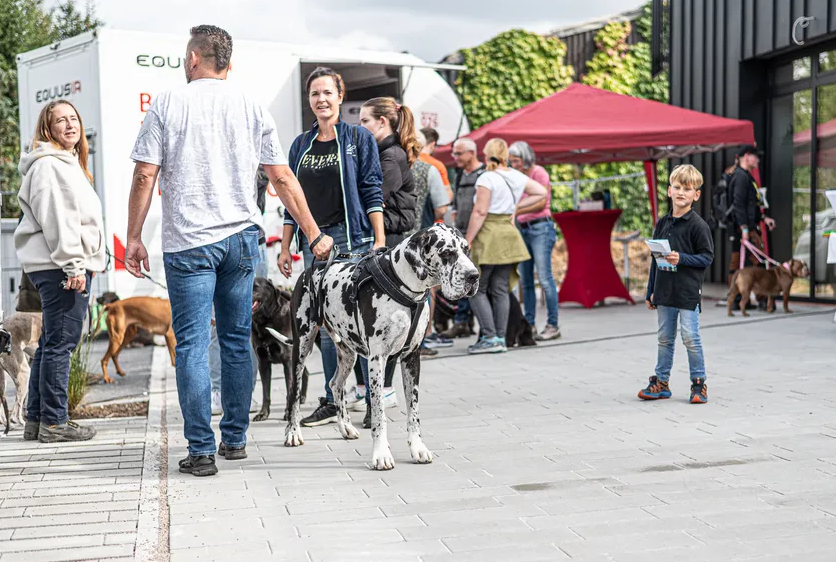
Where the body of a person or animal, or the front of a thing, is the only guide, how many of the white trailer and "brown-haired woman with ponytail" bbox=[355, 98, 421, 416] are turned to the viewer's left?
1

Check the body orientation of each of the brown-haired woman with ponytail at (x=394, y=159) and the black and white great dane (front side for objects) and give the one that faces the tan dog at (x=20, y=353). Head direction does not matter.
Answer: the brown-haired woman with ponytail

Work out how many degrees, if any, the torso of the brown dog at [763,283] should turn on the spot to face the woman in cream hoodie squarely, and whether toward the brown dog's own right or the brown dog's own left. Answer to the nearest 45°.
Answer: approximately 135° to the brown dog's own right

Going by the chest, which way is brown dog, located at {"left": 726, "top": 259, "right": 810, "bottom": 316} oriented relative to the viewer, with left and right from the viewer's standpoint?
facing to the right of the viewer

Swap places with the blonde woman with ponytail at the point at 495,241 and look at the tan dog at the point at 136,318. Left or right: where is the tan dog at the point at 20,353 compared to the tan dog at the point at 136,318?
left

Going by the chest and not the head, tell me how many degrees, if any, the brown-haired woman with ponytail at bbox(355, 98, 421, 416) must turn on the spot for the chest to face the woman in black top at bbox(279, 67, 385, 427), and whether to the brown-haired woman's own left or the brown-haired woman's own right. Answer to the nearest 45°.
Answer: approximately 45° to the brown-haired woman's own left

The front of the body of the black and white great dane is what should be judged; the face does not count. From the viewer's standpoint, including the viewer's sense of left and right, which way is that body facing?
facing the viewer and to the right of the viewer

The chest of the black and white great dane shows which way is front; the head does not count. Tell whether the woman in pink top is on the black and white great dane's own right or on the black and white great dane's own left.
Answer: on the black and white great dane's own left

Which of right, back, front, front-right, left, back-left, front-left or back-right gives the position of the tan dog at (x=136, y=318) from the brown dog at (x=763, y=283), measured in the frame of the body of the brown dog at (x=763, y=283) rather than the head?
back-right

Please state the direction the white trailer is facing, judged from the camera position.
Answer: facing away from the viewer and to the right of the viewer

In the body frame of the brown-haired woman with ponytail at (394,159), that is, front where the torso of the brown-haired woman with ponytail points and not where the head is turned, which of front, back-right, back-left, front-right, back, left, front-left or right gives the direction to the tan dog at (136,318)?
front-right

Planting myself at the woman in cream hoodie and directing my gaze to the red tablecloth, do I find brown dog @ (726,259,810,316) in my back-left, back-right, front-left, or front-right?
front-right

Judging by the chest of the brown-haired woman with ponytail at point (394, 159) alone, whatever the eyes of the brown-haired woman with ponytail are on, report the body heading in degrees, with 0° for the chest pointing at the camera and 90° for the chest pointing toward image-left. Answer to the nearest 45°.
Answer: approximately 90°

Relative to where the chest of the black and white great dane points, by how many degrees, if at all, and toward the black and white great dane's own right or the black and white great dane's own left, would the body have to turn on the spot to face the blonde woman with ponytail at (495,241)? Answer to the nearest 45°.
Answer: approximately 135° to the black and white great dane's own left

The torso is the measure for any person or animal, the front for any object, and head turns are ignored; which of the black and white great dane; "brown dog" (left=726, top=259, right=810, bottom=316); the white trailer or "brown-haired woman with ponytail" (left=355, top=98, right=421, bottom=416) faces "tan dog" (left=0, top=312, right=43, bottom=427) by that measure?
the brown-haired woman with ponytail

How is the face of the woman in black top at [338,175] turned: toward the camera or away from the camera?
toward the camera

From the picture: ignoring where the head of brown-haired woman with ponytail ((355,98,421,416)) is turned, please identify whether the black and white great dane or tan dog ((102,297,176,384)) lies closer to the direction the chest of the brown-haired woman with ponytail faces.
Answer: the tan dog

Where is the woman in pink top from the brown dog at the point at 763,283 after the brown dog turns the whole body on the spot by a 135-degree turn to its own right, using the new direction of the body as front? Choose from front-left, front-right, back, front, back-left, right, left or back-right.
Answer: front

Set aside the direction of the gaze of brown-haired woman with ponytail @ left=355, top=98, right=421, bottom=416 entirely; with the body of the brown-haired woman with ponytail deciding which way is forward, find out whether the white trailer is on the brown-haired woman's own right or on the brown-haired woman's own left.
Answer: on the brown-haired woman's own right

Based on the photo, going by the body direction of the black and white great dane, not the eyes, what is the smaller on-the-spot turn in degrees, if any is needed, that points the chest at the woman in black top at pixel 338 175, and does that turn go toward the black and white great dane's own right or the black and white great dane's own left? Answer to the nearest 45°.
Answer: approximately 135° to the black and white great dane's own left
